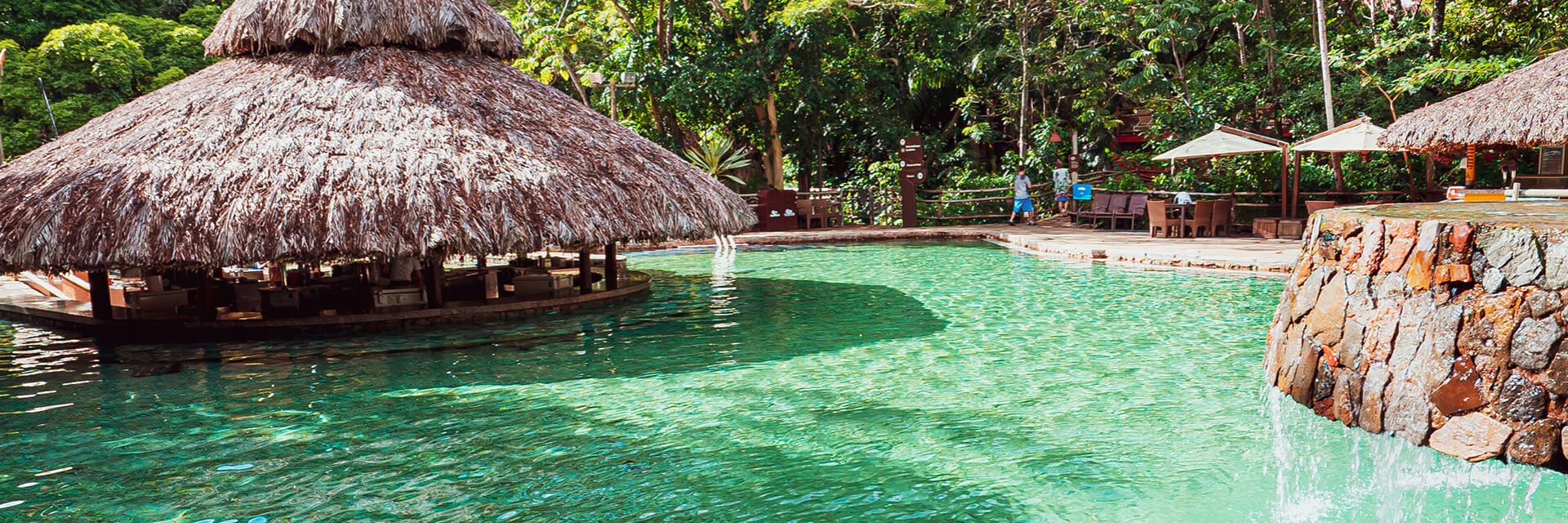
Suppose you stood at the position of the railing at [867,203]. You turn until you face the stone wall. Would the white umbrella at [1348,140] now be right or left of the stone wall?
left

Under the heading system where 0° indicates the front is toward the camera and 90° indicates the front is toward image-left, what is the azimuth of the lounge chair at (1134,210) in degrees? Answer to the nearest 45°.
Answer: approximately 45°

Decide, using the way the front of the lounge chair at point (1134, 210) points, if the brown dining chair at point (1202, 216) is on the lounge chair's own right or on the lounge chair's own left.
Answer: on the lounge chair's own left
